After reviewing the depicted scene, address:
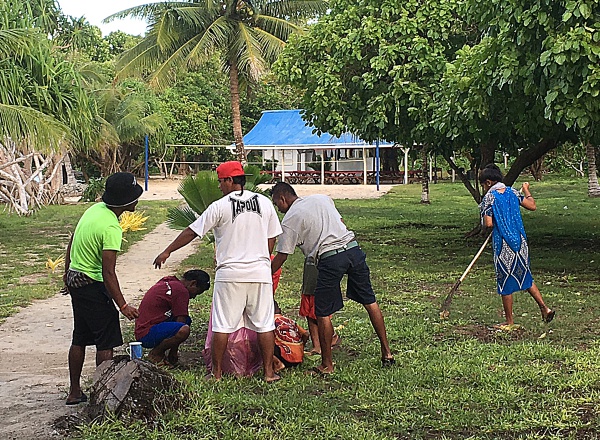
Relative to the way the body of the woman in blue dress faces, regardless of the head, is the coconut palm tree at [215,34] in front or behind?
in front

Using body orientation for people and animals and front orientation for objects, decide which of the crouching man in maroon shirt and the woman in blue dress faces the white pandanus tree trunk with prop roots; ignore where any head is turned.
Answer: the woman in blue dress

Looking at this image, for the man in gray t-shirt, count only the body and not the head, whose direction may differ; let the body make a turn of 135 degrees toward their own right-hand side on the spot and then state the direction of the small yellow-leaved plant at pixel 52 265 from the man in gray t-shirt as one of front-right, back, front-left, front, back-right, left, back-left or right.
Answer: back-left

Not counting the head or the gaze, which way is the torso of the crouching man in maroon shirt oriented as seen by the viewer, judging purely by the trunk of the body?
to the viewer's right

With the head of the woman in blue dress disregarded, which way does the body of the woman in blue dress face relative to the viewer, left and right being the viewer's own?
facing away from the viewer and to the left of the viewer

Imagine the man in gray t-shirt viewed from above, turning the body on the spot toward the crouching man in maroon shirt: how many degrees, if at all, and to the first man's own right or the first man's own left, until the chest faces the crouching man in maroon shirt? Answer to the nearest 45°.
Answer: approximately 45° to the first man's own left

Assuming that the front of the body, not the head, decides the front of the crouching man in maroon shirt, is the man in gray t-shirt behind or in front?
in front

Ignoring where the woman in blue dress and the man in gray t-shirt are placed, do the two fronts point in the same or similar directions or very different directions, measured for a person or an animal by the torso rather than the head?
same or similar directions

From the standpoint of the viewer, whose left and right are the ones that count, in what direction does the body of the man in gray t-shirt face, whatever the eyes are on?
facing away from the viewer and to the left of the viewer

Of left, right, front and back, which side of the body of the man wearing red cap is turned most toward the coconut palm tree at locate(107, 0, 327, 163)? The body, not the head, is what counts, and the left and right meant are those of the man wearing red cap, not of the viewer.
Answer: front

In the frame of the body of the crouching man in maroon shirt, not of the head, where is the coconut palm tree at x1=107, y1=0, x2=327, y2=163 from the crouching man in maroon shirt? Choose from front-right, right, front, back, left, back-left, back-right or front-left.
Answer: left

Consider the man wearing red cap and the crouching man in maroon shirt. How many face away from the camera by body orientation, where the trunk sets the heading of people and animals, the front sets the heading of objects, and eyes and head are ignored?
1

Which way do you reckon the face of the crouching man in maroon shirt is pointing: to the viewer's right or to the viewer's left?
to the viewer's right

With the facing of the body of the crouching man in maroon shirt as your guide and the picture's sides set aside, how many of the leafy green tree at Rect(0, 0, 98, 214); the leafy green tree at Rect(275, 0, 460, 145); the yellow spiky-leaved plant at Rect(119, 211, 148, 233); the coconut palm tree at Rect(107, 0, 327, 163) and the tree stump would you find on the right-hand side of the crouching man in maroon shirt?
1

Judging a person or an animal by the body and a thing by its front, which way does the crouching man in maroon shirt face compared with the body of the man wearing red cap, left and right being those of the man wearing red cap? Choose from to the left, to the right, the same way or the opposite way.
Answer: to the right

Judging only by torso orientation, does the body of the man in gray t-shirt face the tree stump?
no

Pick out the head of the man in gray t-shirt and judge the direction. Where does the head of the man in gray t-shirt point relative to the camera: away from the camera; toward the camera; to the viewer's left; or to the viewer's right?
to the viewer's left

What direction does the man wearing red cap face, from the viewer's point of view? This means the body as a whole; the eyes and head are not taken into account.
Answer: away from the camera
